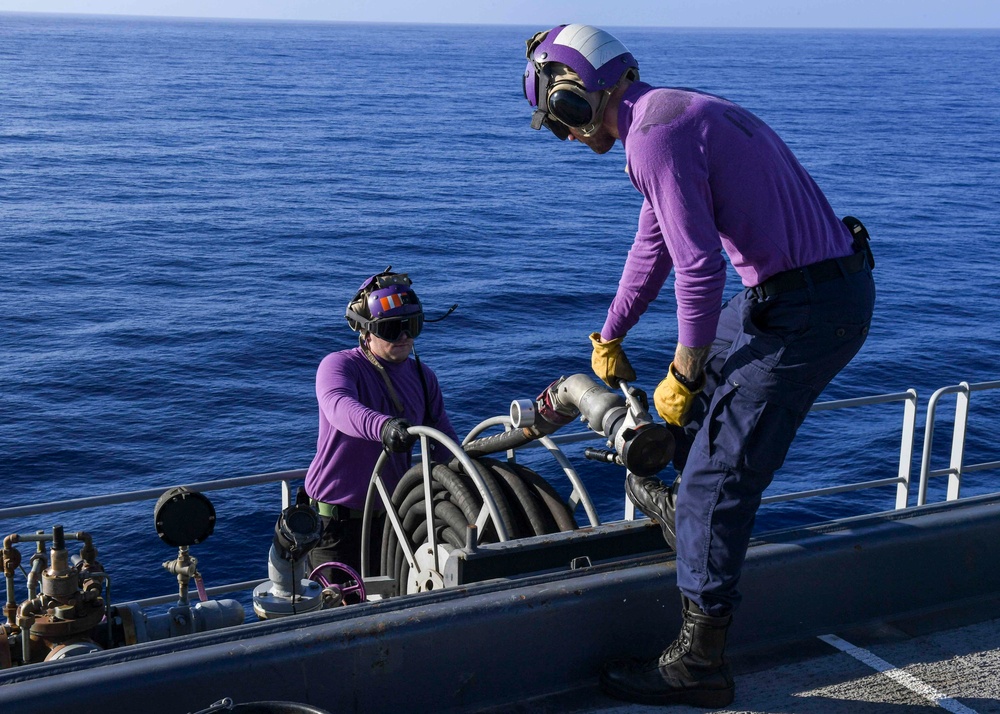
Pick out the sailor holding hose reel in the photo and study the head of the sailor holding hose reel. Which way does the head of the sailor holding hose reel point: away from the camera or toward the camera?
toward the camera

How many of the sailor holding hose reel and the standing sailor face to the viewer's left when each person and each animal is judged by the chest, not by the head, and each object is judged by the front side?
1

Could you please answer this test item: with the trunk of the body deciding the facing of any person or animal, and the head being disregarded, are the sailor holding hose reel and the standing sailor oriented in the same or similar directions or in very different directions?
very different directions

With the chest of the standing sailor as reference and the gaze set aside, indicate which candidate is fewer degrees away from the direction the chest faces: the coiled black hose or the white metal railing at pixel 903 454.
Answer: the coiled black hose

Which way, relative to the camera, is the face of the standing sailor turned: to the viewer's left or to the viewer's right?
to the viewer's left

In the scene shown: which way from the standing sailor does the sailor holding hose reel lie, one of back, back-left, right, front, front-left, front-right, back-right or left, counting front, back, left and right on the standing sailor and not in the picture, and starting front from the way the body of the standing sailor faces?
front-right

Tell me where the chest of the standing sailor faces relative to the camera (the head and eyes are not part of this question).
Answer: to the viewer's left

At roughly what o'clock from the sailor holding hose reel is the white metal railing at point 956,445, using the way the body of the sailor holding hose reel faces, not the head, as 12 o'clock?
The white metal railing is roughly at 10 o'clock from the sailor holding hose reel.

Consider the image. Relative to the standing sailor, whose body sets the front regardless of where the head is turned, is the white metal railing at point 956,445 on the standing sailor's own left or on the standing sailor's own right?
on the standing sailor's own right

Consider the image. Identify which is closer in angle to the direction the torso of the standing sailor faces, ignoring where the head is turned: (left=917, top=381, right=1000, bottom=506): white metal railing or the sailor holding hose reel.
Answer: the sailor holding hose reel

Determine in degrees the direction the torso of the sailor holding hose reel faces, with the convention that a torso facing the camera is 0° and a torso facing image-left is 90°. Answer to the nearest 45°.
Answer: approximately 315°

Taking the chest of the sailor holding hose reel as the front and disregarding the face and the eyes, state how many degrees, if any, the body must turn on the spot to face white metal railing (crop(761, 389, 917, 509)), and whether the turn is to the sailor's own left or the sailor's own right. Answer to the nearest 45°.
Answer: approximately 45° to the sailor's own left
